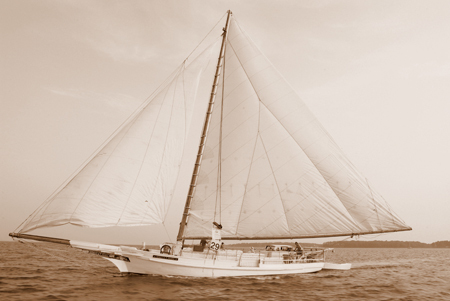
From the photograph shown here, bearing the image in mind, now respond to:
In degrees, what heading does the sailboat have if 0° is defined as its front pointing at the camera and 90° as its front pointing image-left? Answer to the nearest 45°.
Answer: approximately 90°
